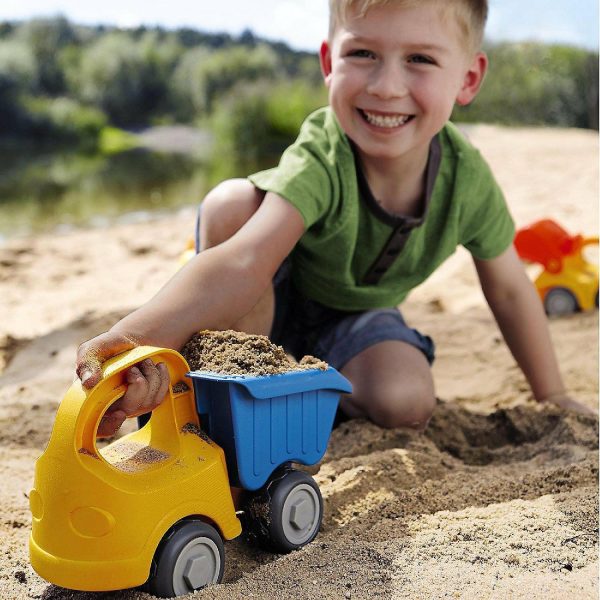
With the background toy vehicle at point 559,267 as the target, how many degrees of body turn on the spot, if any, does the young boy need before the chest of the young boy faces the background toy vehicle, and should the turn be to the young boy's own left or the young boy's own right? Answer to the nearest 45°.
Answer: approximately 135° to the young boy's own left

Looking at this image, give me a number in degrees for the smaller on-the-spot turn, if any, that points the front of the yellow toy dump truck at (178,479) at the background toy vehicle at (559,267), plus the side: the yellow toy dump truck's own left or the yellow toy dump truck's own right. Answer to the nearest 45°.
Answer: approximately 180°

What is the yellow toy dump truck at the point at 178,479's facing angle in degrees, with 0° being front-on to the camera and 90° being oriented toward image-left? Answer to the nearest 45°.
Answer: approximately 45°

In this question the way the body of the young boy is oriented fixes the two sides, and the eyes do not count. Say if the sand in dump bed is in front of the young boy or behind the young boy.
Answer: in front

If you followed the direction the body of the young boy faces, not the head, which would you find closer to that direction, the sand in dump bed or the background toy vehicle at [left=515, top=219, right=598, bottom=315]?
the sand in dump bed

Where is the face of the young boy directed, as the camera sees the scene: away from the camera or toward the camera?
toward the camera

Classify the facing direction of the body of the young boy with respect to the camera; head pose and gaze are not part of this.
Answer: toward the camera
